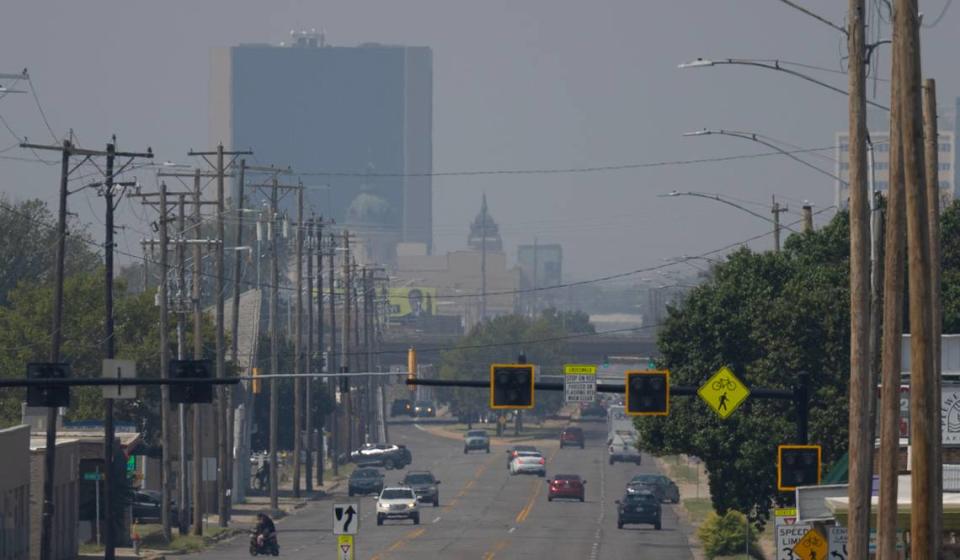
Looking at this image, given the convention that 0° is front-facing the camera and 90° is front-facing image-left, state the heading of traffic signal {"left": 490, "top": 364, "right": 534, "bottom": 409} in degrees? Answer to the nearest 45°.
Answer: approximately 0°

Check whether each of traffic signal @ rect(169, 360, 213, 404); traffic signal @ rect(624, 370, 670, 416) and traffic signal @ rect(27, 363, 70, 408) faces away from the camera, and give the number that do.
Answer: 2

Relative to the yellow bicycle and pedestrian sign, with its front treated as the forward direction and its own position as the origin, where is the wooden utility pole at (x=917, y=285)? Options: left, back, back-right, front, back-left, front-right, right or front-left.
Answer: front

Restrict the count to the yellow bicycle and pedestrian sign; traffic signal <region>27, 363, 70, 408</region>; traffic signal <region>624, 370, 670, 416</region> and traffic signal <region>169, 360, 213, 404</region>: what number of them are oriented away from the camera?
2

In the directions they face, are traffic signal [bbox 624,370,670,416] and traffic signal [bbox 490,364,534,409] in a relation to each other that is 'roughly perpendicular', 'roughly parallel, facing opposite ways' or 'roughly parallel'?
roughly parallel

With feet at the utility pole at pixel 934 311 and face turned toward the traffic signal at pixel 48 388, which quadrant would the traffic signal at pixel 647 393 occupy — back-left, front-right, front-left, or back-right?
front-right

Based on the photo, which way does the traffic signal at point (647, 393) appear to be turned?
toward the camera

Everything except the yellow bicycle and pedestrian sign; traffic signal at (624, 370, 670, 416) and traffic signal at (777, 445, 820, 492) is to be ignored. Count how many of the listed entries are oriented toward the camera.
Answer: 3

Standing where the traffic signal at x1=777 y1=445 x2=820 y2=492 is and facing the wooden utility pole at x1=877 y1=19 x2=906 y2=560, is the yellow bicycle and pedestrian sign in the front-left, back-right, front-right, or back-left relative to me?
back-right

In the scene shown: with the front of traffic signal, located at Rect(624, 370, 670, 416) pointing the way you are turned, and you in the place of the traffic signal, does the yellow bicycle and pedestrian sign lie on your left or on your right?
on your left

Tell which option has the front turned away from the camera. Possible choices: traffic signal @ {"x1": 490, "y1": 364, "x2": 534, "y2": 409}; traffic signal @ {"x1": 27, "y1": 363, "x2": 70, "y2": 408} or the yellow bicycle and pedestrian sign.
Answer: traffic signal @ {"x1": 27, "y1": 363, "x2": 70, "y2": 408}

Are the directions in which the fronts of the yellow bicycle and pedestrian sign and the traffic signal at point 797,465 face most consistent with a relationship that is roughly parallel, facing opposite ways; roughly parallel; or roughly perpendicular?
roughly parallel

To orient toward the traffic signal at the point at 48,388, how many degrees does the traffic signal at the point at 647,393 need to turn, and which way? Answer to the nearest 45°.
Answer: approximately 90° to its right

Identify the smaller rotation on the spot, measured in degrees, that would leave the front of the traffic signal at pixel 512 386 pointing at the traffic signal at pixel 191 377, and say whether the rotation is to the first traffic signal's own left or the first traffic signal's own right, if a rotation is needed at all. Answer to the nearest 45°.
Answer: approximately 90° to the first traffic signal's own right
